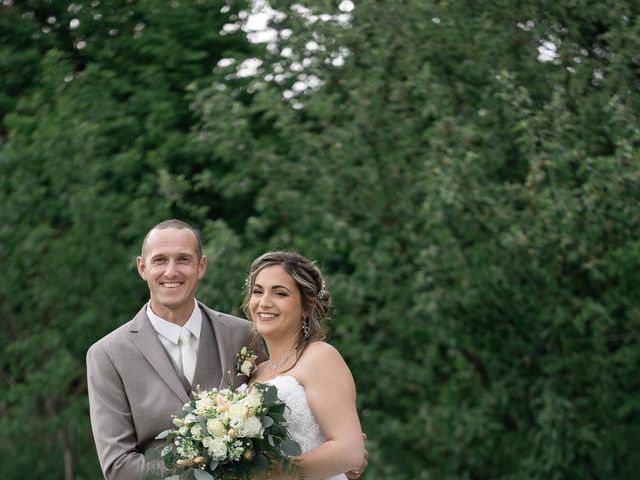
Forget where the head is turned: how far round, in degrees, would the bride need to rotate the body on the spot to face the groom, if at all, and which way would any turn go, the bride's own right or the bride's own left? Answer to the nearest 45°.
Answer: approximately 45° to the bride's own right

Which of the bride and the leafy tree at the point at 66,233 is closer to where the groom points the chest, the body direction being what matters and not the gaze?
the bride

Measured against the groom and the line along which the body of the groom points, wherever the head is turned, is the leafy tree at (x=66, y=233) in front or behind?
behind

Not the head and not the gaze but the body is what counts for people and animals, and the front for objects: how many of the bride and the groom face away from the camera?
0

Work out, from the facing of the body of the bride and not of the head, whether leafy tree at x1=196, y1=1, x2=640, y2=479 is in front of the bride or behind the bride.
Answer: behind

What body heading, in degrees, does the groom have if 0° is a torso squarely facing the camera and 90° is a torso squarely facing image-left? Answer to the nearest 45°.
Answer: approximately 315°

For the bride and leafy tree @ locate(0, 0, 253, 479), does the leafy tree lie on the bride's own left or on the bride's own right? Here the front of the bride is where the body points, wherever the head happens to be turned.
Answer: on the bride's own right

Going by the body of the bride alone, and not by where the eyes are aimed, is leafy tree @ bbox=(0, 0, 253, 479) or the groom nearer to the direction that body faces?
the groom
